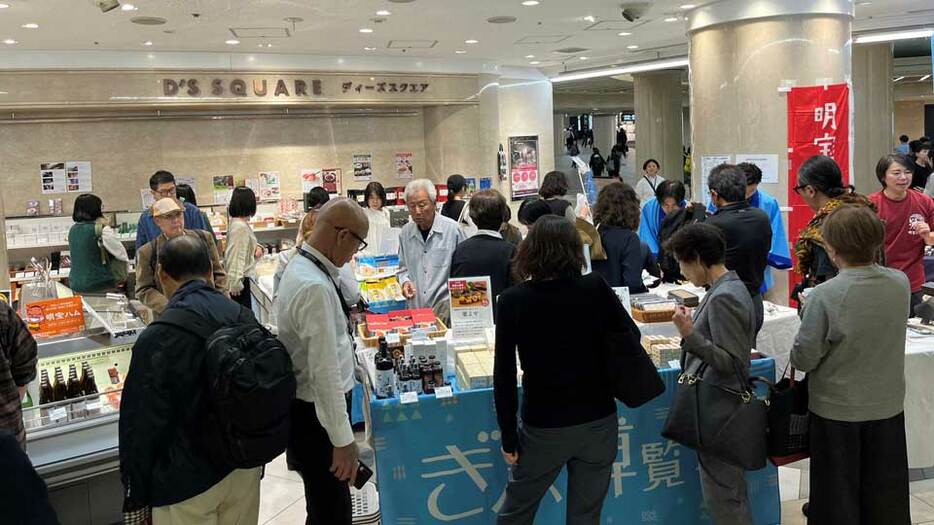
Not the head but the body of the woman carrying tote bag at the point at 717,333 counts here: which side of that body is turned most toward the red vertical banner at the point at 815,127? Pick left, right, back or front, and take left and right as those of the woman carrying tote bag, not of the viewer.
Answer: right

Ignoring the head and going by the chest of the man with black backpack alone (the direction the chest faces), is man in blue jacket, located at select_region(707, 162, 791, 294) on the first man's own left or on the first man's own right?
on the first man's own right

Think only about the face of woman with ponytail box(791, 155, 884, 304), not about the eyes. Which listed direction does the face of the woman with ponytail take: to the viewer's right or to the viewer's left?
to the viewer's left

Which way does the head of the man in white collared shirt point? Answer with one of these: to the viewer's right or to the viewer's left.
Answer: to the viewer's right

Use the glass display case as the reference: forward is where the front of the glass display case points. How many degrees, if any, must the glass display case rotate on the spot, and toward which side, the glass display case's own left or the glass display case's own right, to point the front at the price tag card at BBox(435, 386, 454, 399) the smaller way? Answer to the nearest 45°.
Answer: approximately 45° to the glass display case's own left

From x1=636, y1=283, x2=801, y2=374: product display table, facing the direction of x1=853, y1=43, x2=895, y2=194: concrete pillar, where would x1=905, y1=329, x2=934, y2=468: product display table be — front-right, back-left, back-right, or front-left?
back-right

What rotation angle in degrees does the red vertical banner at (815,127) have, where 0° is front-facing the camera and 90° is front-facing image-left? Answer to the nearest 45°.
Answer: approximately 0°

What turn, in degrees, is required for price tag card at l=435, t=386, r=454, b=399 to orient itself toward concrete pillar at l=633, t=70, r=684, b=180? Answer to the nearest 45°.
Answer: approximately 180°

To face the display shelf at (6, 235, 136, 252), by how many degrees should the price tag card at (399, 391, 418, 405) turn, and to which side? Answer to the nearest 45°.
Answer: approximately 135° to its right

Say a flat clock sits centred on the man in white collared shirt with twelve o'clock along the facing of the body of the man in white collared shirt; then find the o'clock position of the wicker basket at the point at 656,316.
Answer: The wicker basket is roughly at 11 o'clock from the man in white collared shirt.
